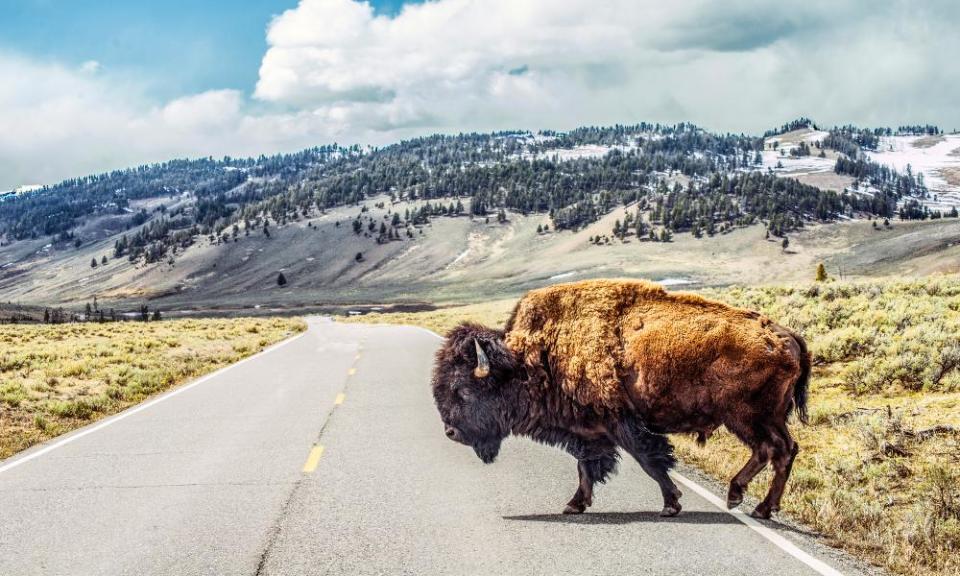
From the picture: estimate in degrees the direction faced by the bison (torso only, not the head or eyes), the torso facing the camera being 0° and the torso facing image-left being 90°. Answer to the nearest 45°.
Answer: approximately 90°
